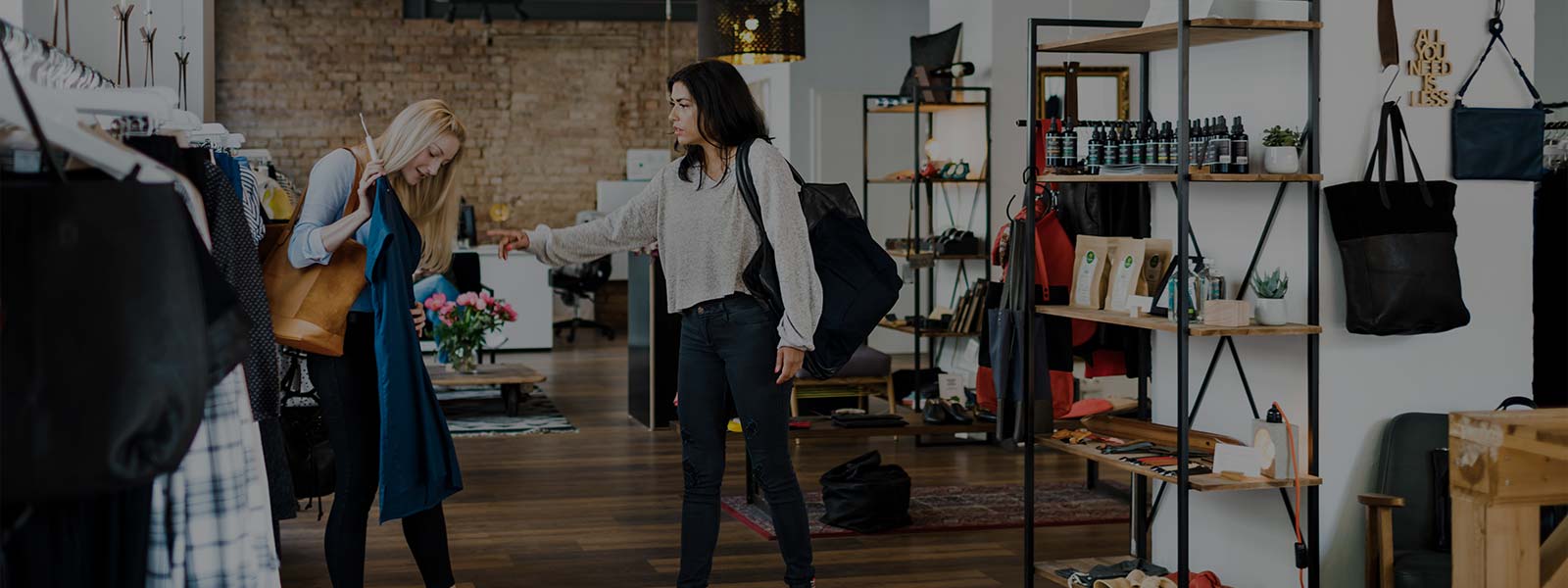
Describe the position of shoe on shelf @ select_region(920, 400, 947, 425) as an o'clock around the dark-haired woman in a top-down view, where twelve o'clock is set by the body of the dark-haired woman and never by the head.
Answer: The shoe on shelf is roughly at 5 o'clock from the dark-haired woman.

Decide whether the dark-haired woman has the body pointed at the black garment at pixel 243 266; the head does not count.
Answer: yes

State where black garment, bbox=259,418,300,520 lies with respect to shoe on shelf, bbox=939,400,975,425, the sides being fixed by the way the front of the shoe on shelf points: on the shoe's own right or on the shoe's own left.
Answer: on the shoe's own right

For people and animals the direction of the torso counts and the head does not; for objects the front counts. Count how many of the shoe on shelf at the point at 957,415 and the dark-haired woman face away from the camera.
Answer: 0

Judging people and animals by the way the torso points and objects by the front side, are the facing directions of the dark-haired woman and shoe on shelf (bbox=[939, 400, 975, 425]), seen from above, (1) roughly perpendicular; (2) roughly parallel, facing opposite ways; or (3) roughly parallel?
roughly perpendicular

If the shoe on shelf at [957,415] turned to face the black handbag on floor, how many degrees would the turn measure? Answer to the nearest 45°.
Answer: approximately 45° to its right

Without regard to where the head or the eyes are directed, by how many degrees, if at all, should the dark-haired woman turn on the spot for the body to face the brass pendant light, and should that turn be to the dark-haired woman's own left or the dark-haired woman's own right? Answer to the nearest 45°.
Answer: approximately 135° to the dark-haired woman's own right

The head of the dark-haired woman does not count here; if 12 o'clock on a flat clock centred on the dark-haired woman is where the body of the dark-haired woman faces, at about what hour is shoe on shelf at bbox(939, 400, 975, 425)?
The shoe on shelf is roughly at 5 o'clock from the dark-haired woman.

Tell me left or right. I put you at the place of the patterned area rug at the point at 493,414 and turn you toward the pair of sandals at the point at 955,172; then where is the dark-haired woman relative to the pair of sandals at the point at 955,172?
right

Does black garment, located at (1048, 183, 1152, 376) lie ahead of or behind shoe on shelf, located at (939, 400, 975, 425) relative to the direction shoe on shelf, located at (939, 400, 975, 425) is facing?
ahead

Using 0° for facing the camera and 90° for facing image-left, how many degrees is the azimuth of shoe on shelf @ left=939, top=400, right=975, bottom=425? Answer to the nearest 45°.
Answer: approximately 315°

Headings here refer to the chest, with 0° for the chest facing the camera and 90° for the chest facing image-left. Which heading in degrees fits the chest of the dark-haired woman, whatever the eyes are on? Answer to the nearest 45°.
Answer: approximately 45°

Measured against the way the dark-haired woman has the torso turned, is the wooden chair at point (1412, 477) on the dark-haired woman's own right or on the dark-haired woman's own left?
on the dark-haired woman's own left

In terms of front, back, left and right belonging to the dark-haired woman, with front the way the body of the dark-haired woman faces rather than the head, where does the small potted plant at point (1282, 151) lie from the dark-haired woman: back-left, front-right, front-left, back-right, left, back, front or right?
back-left

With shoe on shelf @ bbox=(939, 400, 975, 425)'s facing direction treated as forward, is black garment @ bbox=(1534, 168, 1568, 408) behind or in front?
in front

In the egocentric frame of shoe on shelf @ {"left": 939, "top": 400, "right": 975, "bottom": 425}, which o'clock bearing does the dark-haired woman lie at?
The dark-haired woman is roughly at 2 o'clock from the shoe on shelf.

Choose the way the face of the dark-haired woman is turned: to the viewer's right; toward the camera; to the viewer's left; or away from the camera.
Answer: to the viewer's left
